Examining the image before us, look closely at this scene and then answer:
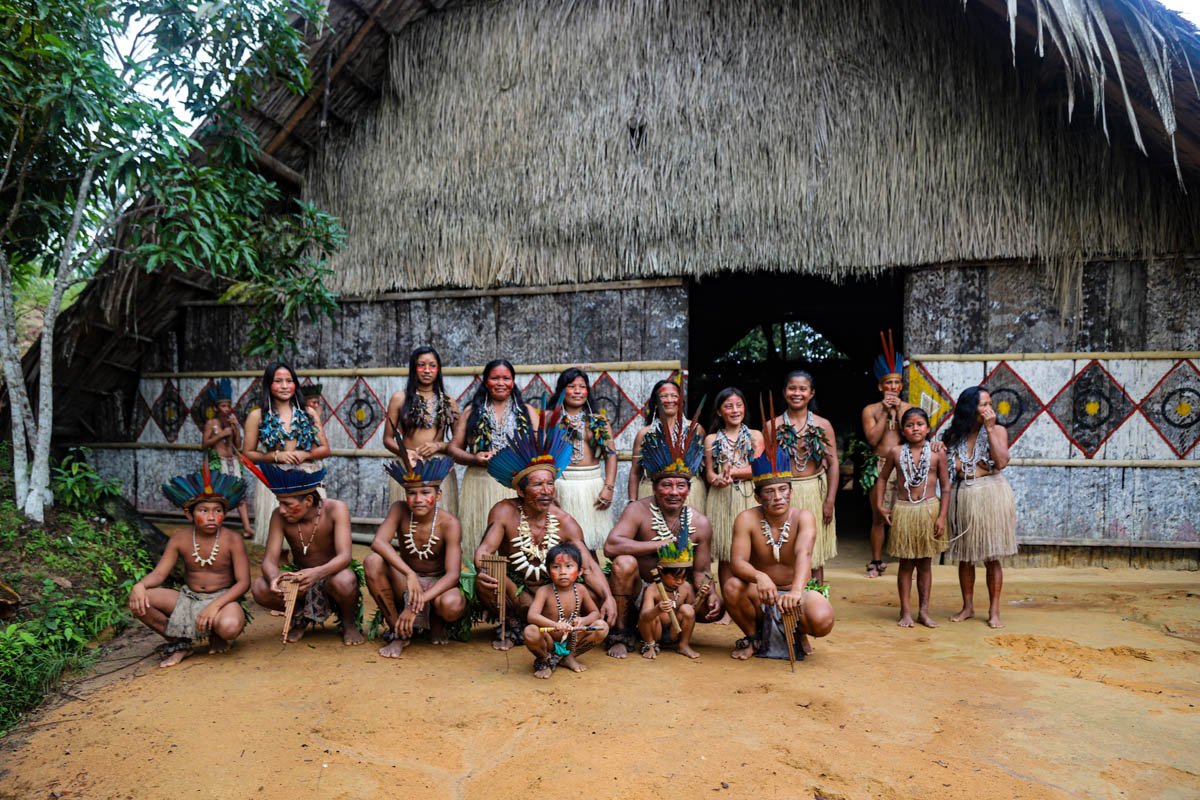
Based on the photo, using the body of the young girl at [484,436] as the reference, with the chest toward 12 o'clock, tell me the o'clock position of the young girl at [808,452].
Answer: the young girl at [808,452] is roughly at 9 o'clock from the young girl at [484,436].

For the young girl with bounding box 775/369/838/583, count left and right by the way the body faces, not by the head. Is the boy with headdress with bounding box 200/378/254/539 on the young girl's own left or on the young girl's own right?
on the young girl's own right

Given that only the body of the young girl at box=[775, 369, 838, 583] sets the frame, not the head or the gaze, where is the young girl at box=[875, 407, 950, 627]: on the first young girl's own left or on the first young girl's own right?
on the first young girl's own left

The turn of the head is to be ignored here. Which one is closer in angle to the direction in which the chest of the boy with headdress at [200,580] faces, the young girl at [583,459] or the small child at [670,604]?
the small child

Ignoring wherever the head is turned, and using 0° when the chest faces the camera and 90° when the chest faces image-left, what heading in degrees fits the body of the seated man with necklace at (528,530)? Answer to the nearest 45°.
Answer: approximately 0°

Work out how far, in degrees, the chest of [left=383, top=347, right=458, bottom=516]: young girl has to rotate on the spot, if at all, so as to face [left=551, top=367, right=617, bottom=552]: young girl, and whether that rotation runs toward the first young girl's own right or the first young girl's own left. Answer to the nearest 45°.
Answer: approximately 90° to the first young girl's own left

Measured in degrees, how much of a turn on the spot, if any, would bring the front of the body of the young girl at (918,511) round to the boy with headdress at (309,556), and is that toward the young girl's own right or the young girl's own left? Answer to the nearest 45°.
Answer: approximately 45° to the young girl's own right
